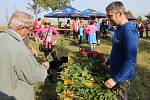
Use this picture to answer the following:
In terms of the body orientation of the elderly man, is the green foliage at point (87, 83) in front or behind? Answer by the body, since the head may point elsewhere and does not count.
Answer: in front

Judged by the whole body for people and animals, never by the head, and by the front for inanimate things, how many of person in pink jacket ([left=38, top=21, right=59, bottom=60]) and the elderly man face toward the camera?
1

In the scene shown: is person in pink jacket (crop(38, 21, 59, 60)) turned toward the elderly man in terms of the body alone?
yes

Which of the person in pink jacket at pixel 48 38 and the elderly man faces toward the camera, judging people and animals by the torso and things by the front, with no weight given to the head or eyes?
the person in pink jacket

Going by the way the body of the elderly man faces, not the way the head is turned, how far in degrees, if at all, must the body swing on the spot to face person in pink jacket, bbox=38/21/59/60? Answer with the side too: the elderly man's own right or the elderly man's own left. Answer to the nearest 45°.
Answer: approximately 45° to the elderly man's own left

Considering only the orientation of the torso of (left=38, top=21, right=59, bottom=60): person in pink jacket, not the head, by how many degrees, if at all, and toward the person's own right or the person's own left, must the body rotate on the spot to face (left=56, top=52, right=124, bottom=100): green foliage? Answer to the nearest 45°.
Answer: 0° — they already face it

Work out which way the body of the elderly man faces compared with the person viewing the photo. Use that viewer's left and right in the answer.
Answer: facing away from the viewer and to the right of the viewer

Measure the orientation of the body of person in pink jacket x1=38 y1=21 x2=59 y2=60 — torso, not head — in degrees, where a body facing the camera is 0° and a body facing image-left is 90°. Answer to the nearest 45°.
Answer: approximately 0°
